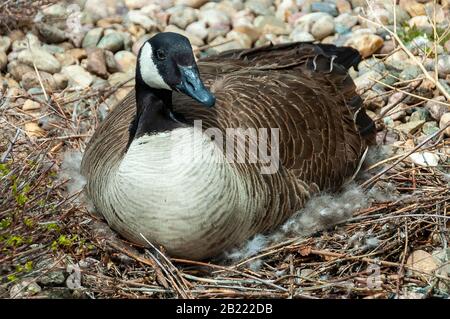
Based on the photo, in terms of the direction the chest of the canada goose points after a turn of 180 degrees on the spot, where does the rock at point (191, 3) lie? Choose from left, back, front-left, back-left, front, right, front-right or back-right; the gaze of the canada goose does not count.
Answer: front-left

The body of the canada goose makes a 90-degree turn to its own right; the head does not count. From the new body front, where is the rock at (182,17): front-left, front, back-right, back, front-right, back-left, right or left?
front-right

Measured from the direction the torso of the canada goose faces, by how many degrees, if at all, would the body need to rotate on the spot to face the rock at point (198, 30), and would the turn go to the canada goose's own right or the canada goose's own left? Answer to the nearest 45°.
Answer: approximately 135° to the canada goose's own right

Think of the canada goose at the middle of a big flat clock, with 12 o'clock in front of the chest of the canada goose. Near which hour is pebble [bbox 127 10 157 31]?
The pebble is roughly at 4 o'clock from the canada goose.

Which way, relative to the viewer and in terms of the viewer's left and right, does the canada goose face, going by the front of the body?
facing the viewer and to the left of the viewer

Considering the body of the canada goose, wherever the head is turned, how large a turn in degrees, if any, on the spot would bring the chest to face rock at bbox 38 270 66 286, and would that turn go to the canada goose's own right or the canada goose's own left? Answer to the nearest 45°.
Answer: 0° — it already faces it

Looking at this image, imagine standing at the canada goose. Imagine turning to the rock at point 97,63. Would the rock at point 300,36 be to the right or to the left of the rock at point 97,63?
right

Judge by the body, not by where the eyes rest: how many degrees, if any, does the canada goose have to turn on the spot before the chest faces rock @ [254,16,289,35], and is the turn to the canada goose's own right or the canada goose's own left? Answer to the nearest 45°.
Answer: approximately 135° to the canada goose's own right

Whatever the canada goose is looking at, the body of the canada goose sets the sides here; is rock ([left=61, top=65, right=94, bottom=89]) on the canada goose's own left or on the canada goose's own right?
on the canada goose's own right

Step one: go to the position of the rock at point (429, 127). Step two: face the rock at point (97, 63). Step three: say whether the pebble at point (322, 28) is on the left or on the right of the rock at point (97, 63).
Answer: right

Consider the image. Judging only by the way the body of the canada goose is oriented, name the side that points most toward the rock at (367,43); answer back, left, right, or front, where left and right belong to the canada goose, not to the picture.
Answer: back

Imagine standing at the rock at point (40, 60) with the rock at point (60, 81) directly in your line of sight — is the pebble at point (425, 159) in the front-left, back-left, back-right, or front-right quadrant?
front-left

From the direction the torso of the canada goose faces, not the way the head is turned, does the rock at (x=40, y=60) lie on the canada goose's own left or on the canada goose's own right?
on the canada goose's own right

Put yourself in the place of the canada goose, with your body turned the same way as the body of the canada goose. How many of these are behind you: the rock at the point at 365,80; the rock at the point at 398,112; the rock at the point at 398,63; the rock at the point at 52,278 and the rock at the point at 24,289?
3

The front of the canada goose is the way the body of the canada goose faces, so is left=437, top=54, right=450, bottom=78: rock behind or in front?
behind

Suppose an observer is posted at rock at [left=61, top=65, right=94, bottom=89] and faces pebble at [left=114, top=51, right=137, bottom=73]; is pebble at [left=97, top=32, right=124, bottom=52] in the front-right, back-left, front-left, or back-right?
front-left

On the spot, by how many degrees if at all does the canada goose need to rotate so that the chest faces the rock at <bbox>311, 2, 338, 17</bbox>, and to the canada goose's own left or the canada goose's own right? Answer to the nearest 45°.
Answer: approximately 135° to the canada goose's own right

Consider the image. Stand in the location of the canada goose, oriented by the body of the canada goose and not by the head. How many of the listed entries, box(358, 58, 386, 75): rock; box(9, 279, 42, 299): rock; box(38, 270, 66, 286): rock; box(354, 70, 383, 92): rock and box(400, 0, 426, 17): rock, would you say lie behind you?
3
